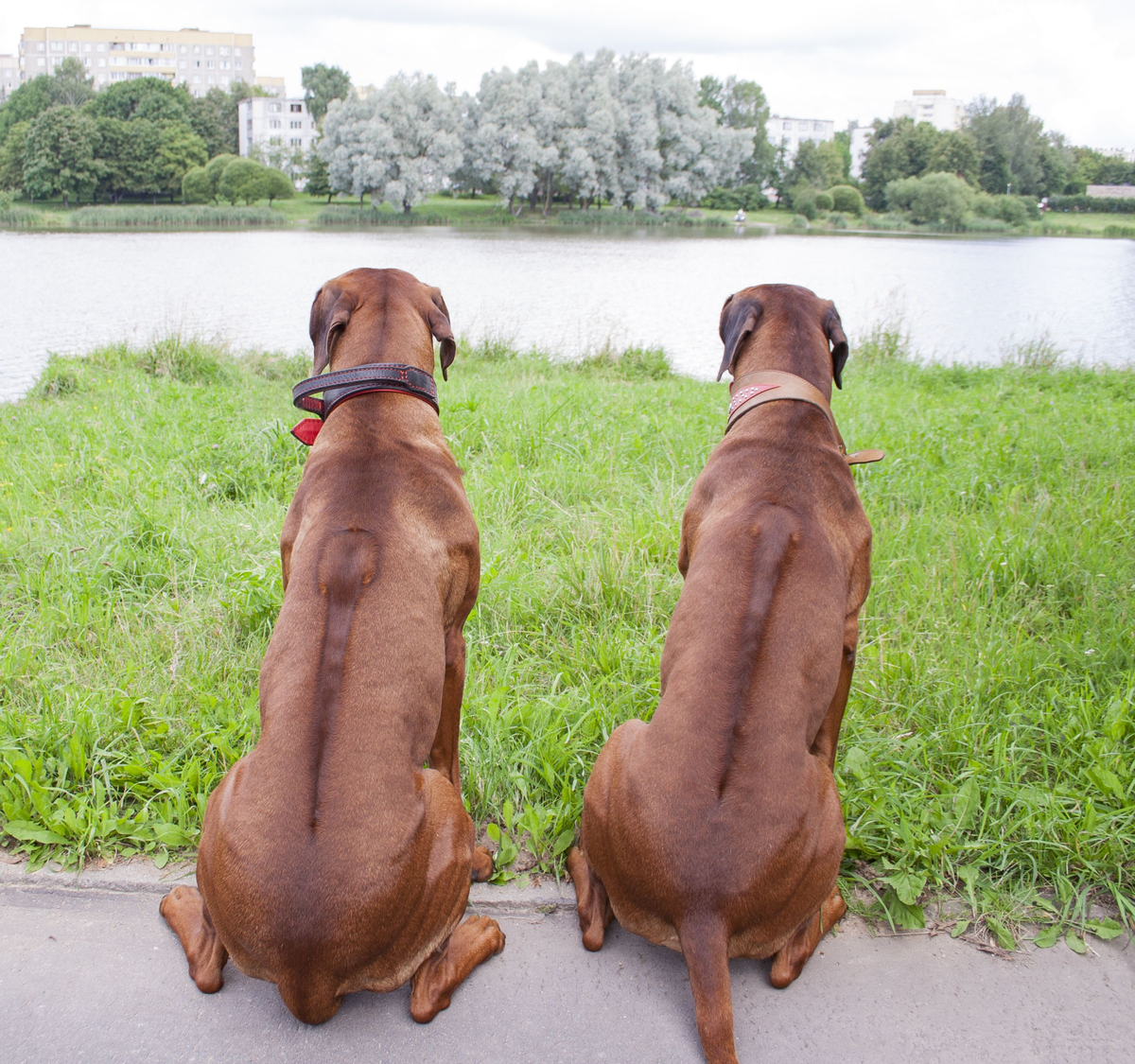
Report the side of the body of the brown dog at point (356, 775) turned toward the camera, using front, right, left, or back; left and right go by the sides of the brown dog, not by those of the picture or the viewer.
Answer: back

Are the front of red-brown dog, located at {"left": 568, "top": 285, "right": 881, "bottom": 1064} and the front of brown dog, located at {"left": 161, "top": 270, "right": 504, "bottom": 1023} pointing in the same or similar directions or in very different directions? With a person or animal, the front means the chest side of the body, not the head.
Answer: same or similar directions

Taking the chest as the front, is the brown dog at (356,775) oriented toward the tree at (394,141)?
yes

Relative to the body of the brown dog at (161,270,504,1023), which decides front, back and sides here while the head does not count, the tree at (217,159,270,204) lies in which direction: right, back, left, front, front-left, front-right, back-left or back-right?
front

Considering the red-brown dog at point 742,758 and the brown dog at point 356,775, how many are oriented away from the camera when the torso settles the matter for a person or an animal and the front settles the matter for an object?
2

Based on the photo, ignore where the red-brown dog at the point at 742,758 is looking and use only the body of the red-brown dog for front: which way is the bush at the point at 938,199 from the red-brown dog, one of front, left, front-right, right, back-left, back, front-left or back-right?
front

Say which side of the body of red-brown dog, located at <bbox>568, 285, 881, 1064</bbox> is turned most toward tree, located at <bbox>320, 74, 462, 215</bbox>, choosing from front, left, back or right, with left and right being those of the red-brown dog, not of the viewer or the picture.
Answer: front

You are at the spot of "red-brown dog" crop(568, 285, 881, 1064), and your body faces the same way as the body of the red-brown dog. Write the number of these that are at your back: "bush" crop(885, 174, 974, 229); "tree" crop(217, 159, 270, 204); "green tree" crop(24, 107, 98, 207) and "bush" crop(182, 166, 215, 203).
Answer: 0

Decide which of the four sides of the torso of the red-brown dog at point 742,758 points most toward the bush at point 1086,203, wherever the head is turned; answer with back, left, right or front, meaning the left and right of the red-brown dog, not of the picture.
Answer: front

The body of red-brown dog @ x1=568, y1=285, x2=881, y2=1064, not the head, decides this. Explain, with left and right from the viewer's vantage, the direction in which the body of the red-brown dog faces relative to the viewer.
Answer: facing away from the viewer

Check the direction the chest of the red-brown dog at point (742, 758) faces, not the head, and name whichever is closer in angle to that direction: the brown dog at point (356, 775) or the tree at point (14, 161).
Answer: the tree

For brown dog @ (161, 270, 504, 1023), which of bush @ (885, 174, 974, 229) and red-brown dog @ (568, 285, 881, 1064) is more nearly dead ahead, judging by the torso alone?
the bush
